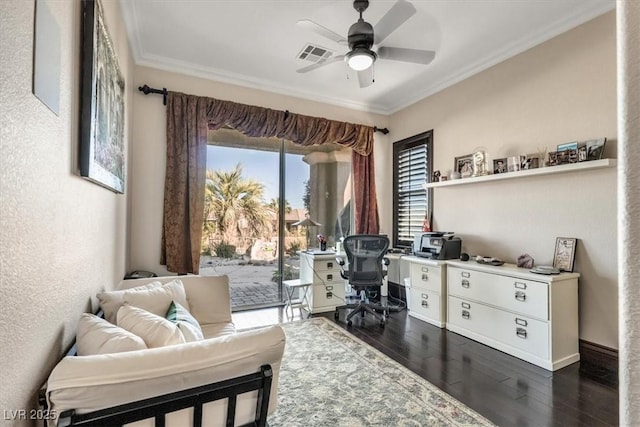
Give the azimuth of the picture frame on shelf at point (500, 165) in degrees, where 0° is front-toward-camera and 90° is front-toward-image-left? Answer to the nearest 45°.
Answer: approximately 45°

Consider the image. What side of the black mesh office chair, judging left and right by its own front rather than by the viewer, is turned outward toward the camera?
back

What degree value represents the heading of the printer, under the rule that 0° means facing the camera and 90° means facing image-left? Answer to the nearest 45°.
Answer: approximately 45°

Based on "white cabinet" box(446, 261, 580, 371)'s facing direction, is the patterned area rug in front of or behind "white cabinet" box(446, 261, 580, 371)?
in front

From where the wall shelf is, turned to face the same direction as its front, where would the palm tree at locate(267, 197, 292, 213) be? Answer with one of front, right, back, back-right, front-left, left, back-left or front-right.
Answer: front-right

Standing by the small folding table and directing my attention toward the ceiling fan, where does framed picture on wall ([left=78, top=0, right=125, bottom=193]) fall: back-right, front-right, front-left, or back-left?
front-right

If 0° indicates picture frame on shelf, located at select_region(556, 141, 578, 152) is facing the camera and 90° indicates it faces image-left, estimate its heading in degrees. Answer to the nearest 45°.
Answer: approximately 45°

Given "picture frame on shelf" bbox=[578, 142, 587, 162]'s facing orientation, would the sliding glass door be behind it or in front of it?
in front

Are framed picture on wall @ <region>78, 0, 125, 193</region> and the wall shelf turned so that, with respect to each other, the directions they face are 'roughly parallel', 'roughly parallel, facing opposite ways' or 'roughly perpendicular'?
roughly parallel, facing opposite ways

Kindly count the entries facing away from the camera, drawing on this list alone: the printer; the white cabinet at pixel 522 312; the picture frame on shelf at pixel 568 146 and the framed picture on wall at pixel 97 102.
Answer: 0

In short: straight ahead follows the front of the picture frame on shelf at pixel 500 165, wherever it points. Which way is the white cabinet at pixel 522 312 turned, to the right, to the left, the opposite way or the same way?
the same way

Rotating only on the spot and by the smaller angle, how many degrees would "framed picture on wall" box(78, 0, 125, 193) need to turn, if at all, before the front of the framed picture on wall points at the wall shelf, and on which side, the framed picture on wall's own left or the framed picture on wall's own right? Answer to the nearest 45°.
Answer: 0° — it already faces it

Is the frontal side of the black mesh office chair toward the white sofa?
no

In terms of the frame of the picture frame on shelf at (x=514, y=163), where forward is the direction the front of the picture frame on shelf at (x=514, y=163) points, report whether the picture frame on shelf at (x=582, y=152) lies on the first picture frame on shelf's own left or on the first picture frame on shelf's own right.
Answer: on the first picture frame on shelf's own left

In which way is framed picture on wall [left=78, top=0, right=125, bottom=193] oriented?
to the viewer's right

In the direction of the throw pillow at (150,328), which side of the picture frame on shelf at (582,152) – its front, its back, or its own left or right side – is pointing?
front

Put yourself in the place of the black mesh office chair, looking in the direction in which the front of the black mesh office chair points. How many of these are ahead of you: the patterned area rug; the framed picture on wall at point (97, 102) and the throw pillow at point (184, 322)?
0

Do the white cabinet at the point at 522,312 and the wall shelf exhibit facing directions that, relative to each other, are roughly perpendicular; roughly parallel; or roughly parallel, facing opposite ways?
roughly parallel

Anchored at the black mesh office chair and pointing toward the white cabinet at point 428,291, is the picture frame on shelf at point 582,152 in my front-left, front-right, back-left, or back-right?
front-right

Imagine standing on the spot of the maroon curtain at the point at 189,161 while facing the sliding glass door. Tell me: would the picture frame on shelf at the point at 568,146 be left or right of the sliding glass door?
right
